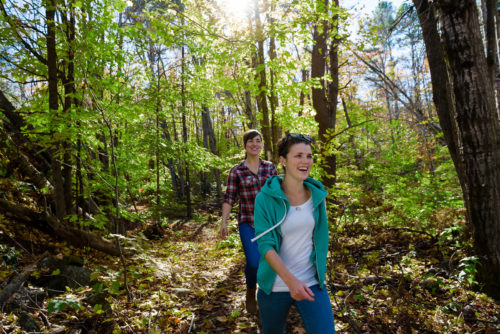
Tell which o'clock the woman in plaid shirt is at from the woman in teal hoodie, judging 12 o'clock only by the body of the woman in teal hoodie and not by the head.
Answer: The woman in plaid shirt is roughly at 7 o'clock from the woman in teal hoodie.

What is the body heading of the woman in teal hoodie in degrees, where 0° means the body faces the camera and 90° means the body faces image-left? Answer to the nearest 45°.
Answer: approximately 315°

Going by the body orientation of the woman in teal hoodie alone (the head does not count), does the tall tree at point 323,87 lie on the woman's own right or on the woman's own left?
on the woman's own left

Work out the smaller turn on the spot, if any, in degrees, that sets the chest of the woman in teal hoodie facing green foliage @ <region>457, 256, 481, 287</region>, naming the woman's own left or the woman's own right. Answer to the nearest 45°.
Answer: approximately 90° to the woman's own left
